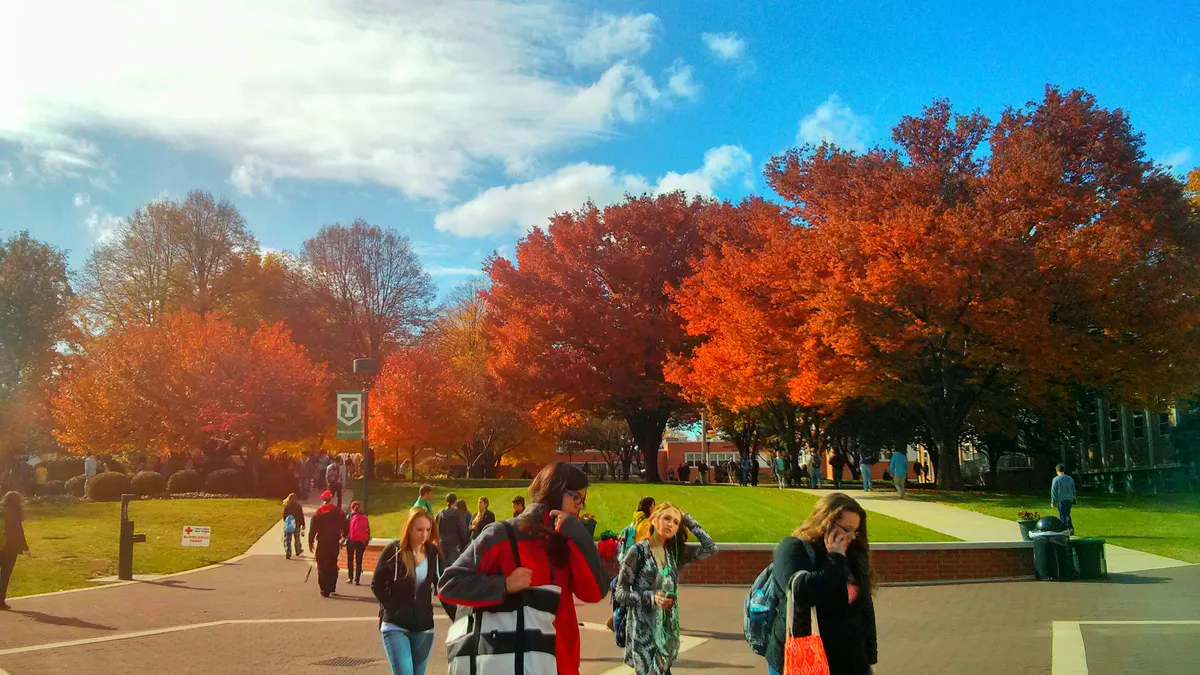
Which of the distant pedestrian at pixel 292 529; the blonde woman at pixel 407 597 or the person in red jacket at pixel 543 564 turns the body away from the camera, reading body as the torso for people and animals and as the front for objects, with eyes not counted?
the distant pedestrian

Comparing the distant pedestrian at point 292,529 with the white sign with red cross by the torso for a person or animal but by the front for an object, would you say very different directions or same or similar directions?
very different directions

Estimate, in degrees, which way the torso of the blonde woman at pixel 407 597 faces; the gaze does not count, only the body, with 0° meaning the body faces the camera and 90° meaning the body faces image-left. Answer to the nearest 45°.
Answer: approximately 315°

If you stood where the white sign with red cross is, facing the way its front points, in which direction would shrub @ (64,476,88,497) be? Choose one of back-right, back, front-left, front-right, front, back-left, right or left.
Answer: back

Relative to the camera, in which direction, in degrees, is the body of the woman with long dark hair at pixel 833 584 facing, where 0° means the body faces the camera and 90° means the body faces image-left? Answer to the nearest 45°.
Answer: approximately 315°

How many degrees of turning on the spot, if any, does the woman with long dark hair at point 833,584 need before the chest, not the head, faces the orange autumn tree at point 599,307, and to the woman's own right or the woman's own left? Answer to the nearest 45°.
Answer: approximately 135° to the woman's own left

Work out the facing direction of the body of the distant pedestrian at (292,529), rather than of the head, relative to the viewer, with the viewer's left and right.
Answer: facing away from the viewer

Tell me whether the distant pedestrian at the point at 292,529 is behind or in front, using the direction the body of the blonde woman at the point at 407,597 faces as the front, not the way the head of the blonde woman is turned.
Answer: behind

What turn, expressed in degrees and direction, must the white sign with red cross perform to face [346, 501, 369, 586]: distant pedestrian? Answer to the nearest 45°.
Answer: approximately 45° to its left

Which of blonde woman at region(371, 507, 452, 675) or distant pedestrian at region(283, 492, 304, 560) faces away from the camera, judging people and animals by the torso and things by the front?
the distant pedestrian

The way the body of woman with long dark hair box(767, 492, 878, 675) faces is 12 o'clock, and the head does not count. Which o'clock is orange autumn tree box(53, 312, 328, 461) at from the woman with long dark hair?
The orange autumn tree is roughly at 6 o'clock from the woman with long dark hair.

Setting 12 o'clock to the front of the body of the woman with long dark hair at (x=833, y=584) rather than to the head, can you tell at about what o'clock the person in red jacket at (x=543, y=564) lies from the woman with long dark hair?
The person in red jacket is roughly at 3 o'clock from the woman with long dark hair.
